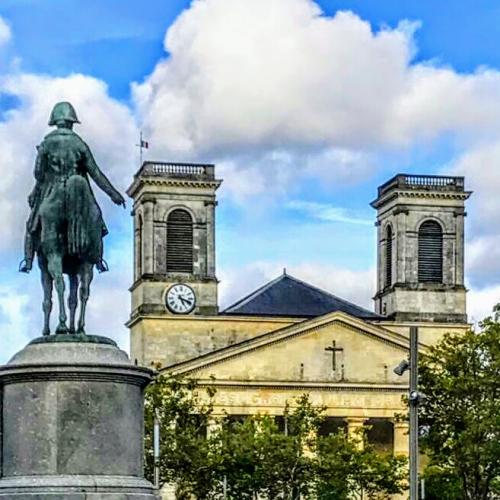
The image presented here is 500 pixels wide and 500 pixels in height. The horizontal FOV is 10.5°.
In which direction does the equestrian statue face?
away from the camera
